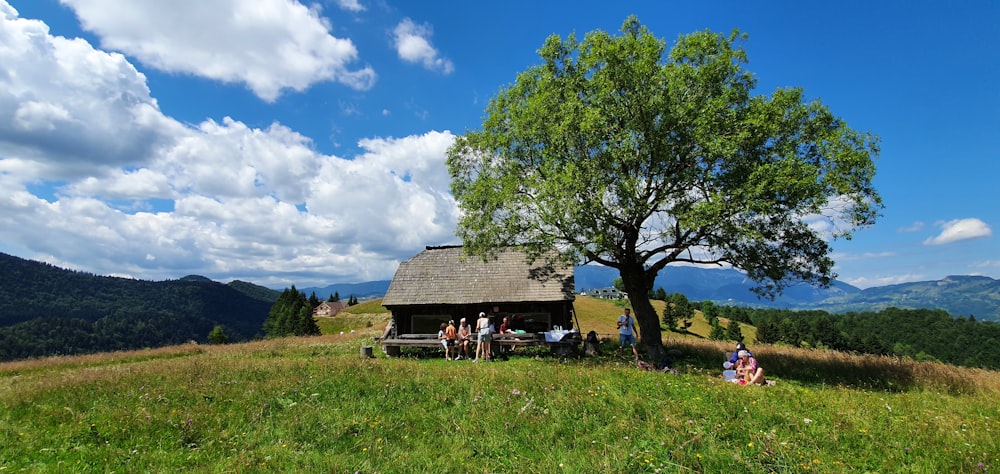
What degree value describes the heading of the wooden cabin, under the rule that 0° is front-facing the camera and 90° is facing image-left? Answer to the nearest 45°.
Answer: approximately 0°

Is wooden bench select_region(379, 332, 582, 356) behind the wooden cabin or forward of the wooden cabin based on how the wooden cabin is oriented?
forward

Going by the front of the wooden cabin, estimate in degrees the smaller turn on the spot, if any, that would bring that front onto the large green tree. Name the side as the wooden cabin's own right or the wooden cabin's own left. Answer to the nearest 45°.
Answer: approximately 45° to the wooden cabin's own left

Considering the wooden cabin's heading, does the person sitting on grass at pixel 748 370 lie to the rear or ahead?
ahead

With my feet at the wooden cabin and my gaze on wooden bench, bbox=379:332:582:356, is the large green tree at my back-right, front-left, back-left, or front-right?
front-left
